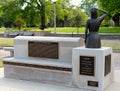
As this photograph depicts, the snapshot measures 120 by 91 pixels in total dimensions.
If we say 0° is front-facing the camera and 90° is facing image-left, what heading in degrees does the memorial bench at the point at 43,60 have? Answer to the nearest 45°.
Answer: approximately 45°

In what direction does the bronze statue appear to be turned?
away from the camera

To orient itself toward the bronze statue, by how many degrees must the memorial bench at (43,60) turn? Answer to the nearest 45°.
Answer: approximately 90° to its left

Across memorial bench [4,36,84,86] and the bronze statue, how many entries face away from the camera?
1

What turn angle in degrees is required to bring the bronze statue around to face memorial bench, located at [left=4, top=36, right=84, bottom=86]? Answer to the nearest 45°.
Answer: approximately 90° to its left

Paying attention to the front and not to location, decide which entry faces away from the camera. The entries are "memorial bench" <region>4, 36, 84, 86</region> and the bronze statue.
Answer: the bronze statue

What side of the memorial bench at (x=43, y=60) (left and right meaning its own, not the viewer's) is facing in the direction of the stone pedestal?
left
